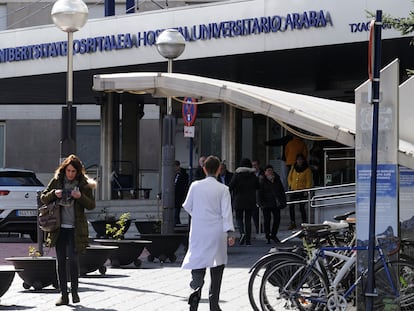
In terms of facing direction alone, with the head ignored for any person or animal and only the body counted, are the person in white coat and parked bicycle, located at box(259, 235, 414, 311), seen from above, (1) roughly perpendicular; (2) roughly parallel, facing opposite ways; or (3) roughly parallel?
roughly perpendicular

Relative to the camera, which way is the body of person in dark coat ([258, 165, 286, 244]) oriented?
toward the camera

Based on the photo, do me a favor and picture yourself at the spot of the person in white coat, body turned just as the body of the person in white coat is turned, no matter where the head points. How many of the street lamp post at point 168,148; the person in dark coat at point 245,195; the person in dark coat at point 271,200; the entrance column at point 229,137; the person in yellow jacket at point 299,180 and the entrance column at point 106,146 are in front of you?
6

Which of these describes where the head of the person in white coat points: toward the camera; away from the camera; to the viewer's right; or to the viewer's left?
away from the camera

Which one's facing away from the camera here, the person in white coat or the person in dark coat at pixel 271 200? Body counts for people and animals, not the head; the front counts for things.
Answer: the person in white coat

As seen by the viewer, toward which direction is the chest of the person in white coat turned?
away from the camera

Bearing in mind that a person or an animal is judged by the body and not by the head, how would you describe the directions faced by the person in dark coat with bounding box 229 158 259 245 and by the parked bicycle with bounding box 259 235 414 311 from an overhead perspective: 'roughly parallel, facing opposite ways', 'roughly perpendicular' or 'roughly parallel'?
roughly perpendicular
